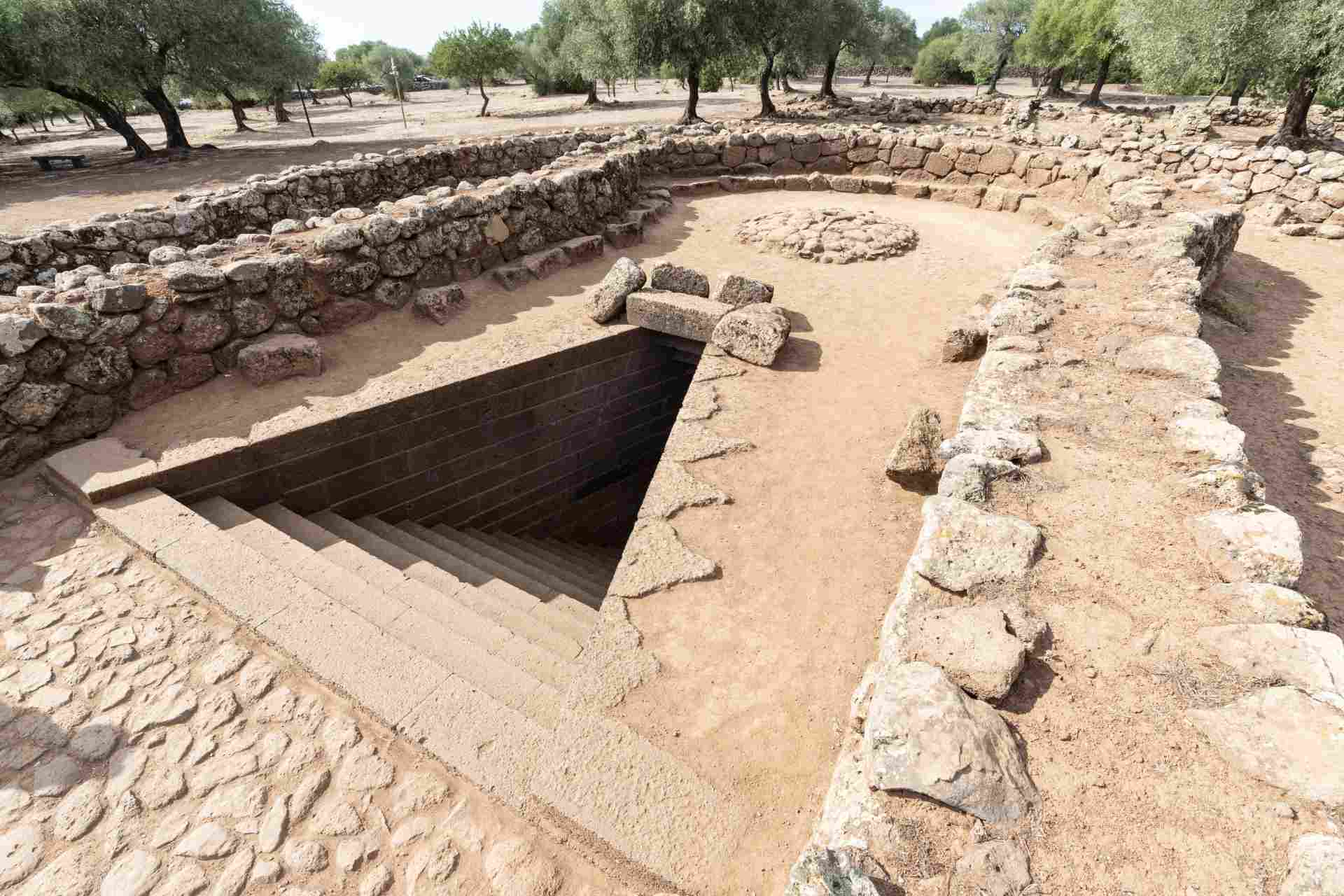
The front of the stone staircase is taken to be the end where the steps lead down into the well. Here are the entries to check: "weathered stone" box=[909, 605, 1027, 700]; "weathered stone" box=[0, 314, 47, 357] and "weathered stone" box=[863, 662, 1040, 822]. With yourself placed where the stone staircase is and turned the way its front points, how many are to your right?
2

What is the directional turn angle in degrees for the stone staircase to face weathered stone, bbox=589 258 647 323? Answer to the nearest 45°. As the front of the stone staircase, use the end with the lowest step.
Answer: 0° — it already faces it

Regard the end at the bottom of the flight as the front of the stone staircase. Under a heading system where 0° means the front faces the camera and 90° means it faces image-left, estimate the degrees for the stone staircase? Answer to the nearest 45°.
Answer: approximately 225°

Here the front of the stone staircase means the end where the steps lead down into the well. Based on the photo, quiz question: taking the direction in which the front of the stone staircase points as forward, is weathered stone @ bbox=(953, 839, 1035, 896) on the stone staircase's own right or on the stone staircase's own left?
on the stone staircase's own right

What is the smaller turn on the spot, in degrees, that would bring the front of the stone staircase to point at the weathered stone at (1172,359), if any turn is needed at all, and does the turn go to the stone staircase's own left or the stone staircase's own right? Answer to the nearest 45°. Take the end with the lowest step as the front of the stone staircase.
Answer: approximately 45° to the stone staircase's own right

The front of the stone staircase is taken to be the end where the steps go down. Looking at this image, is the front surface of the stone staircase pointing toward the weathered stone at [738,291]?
yes

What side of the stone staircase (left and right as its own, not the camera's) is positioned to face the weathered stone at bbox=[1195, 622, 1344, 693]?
right

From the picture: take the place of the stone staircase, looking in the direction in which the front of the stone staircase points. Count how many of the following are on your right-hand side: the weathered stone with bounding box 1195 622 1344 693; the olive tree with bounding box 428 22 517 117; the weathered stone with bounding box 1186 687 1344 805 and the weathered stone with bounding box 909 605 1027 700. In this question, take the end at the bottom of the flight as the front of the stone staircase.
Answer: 3

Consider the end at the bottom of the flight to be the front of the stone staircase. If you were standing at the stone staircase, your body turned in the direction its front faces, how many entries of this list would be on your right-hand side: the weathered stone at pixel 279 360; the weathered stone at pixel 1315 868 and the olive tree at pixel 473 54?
1

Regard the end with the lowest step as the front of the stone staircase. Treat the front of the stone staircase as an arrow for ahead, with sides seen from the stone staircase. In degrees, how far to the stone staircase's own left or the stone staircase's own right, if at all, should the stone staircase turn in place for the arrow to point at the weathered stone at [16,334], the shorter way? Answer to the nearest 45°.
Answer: approximately 90° to the stone staircase's own left

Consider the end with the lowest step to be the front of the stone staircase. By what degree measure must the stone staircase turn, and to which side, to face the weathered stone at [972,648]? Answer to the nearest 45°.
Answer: approximately 90° to its right
